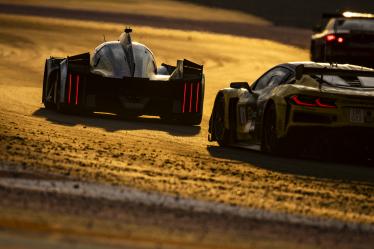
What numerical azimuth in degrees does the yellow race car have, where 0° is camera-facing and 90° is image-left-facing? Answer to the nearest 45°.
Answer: approximately 135°

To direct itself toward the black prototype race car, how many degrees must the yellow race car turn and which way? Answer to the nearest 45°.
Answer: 0° — it already faces it

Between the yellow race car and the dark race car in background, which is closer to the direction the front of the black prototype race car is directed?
the dark race car in background

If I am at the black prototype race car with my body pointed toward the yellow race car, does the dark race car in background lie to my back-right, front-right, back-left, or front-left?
back-left

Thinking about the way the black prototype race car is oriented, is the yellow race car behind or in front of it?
behind

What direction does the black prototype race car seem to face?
away from the camera
